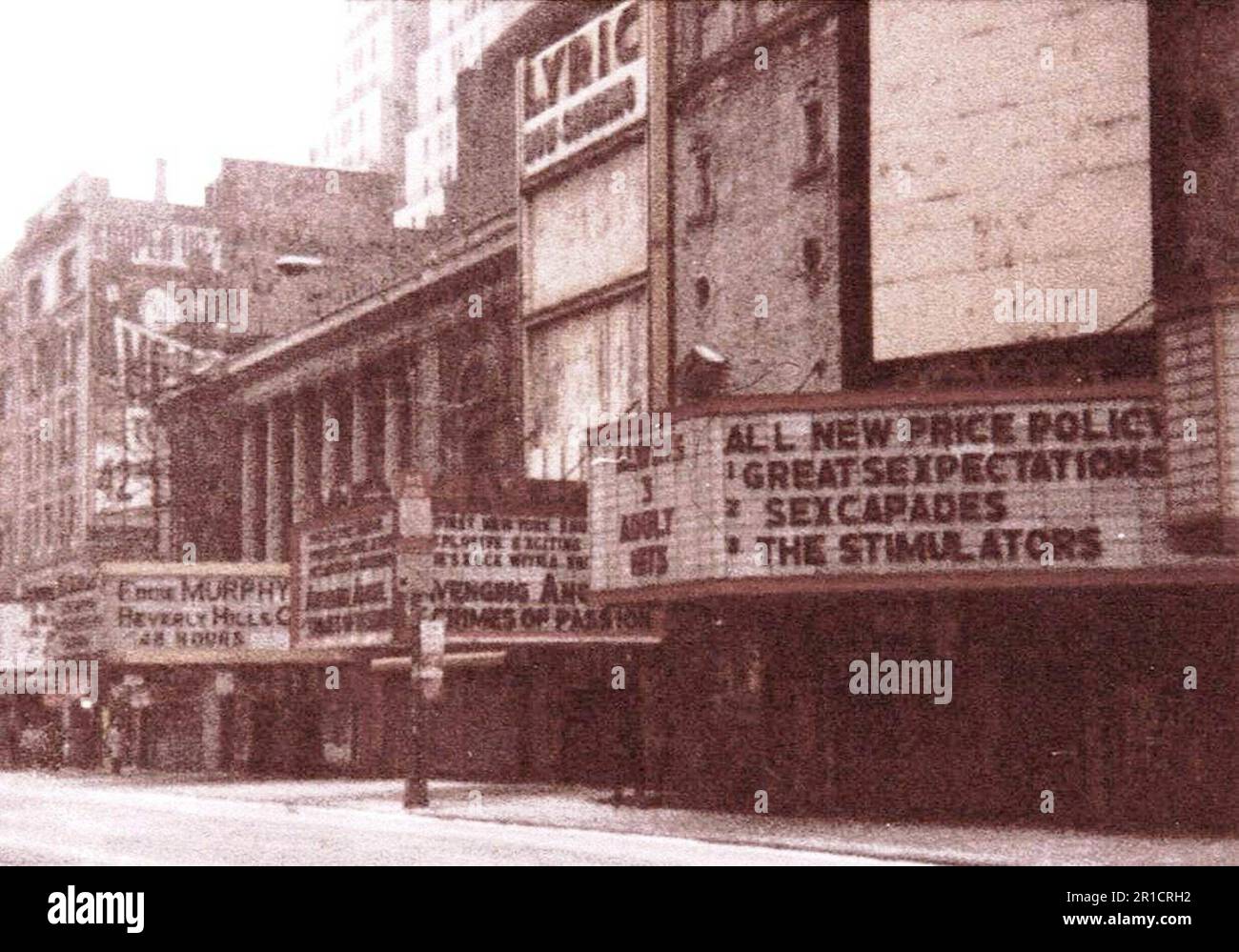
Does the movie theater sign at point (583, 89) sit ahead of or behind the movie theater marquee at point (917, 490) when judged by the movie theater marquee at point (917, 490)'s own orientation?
behind

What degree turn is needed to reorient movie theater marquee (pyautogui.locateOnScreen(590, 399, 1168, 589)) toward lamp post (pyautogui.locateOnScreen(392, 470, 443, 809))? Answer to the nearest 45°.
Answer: approximately 135° to its right

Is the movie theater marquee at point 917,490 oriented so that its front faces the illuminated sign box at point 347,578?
no

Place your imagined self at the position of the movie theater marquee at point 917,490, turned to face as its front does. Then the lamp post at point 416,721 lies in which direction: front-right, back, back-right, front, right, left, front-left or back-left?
back-right

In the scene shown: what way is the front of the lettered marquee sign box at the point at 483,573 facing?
toward the camera

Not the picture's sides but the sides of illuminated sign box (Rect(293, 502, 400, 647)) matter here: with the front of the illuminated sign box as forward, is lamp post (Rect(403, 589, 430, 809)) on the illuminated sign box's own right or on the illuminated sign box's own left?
on the illuminated sign box's own left

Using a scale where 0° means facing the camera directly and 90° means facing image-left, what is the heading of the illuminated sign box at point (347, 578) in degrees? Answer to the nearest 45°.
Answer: approximately 45°

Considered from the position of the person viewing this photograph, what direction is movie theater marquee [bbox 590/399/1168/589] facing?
facing the viewer
